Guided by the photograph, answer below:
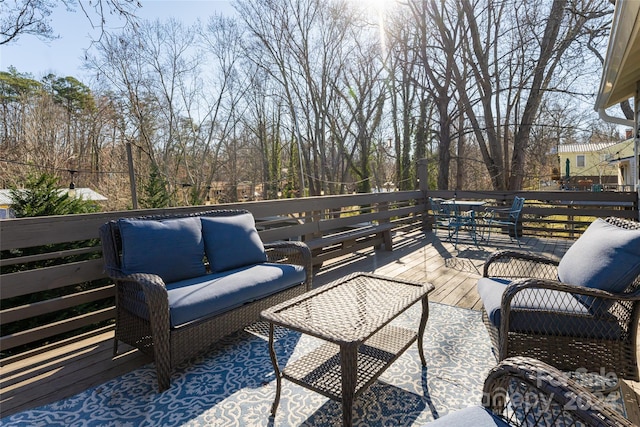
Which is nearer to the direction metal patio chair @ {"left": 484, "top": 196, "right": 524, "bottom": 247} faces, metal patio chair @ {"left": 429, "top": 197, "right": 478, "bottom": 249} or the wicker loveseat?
the metal patio chair

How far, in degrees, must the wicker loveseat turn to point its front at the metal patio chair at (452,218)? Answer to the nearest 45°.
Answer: approximately 90° to its left

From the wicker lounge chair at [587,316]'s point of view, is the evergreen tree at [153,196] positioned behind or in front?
in front

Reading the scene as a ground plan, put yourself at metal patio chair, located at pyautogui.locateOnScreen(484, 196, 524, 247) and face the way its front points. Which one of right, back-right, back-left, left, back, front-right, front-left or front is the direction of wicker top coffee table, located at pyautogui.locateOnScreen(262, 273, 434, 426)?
left

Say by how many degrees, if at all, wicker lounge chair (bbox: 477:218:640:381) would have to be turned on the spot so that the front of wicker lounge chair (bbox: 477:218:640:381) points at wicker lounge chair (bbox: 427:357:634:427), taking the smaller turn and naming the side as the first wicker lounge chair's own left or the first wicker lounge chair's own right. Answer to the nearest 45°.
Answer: approximately 90° to the first wicker lounge chair's own left

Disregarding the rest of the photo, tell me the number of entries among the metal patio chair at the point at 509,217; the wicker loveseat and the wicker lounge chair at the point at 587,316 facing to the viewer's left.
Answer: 2

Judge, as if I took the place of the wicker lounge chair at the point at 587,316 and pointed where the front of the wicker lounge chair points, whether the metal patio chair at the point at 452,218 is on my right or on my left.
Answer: on my right

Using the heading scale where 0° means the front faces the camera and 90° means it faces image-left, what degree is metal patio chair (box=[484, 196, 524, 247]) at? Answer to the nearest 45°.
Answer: approximately 90°

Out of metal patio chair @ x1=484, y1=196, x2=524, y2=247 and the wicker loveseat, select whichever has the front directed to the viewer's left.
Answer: the metal patio chair

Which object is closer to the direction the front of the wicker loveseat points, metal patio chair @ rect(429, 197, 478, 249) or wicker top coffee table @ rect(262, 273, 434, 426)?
the wicker top coffee table

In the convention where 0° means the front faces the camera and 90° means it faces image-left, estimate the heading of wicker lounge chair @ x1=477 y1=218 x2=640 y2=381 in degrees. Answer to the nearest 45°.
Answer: approximately 90°

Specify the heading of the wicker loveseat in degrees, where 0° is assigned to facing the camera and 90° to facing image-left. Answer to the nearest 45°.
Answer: approximately 315°

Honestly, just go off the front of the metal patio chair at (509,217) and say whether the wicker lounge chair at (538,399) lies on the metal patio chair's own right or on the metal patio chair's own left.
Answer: on the metal patio chair's own left

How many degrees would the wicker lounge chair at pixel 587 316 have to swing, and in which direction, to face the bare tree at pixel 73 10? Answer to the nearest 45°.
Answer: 0° — it already faces it

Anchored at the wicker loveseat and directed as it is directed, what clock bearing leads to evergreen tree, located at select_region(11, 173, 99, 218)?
The evergreen tree is roughly at 6 o'clock from the wicker loveseat.

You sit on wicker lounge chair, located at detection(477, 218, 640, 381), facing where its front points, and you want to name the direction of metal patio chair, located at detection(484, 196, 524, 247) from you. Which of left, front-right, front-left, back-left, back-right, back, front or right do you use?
right

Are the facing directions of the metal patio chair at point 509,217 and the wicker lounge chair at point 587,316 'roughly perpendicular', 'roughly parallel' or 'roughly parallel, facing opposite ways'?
roughly parallel
